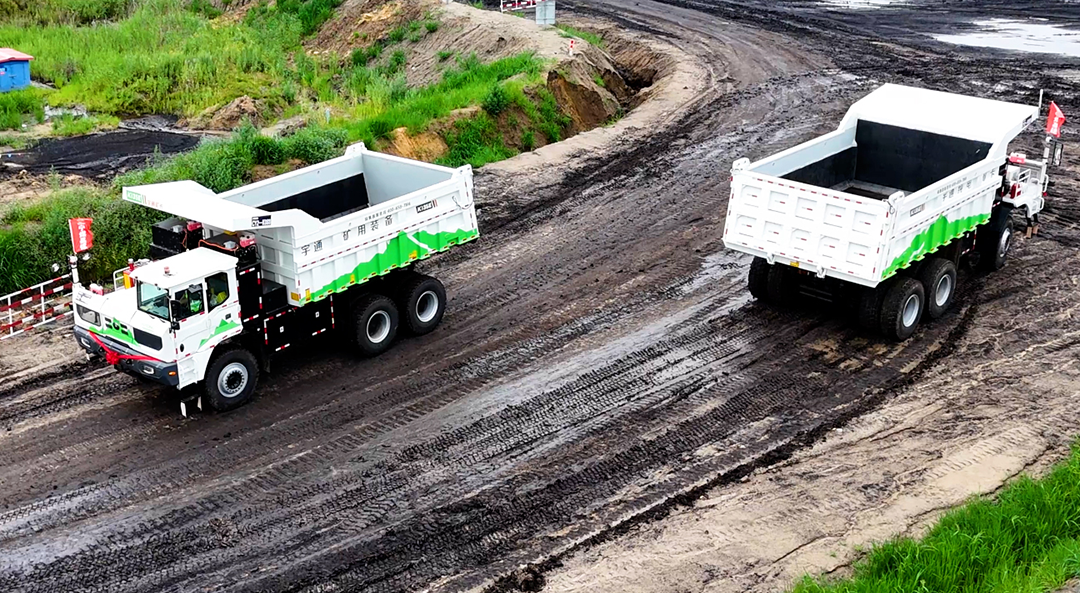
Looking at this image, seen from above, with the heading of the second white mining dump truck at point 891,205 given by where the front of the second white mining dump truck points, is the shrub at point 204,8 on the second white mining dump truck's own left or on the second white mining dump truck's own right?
on the second white mining dump truck's own left

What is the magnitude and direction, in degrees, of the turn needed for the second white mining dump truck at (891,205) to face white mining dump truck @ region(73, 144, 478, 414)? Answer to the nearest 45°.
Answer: approximately 180°

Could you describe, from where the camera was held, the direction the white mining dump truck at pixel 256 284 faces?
facing the viewer and to the left of the viewer

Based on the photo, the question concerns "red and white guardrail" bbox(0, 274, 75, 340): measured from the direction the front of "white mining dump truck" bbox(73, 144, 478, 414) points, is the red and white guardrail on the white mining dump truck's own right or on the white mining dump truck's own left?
on the white mining dump truck's own right

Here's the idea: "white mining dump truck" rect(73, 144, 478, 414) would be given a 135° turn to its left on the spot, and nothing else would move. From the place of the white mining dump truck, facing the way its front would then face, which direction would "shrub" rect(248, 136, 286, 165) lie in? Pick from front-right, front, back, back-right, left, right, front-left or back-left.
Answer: left

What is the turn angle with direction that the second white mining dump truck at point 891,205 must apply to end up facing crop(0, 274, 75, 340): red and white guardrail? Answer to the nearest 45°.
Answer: approximately 135° to its left

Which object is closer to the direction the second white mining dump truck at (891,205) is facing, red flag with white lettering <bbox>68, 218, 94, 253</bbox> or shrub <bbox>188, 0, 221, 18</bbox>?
the shrub

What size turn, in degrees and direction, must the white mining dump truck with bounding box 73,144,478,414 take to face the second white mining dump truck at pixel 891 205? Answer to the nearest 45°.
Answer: approximately 135° to its left

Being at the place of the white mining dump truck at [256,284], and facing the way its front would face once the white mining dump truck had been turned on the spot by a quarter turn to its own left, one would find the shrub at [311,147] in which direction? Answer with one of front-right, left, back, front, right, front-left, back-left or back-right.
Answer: back-left

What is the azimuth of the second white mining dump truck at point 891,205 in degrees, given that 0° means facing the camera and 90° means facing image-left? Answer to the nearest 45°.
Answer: approximately 225°

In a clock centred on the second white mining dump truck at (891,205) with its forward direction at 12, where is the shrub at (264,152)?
The shrub is roughly at 8 o'clock from the second white mining dump truck.

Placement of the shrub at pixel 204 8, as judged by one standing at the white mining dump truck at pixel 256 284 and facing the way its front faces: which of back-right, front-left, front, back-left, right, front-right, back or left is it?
back-right
